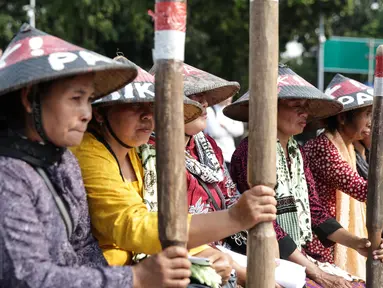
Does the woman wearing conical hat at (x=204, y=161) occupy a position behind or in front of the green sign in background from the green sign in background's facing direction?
in front

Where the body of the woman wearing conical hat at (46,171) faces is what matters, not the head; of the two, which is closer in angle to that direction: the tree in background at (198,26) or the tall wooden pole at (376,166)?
the tall wooden pole

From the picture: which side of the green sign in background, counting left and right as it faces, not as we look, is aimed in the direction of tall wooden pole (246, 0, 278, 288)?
front

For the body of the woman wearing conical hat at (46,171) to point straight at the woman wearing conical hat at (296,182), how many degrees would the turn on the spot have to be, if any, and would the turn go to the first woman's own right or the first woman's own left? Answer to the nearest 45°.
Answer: approximately 90° to the first woman's own left

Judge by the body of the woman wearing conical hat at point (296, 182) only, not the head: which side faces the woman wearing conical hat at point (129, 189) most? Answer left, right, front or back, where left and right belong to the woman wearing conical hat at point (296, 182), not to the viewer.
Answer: right

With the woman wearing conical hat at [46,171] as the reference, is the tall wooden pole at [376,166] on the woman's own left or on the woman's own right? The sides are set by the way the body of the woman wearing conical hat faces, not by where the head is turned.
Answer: on the woman's own left

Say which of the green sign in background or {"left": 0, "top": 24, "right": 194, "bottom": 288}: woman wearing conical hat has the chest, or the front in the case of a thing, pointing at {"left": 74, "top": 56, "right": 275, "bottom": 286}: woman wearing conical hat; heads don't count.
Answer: the green sign in background
